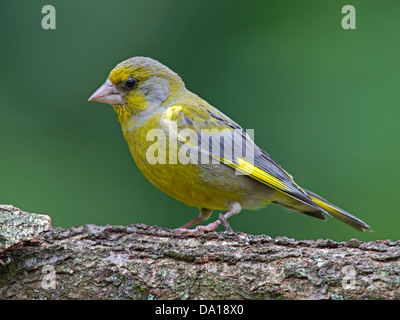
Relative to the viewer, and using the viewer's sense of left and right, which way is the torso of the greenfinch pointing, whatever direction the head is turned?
facing to the left of the viewer
